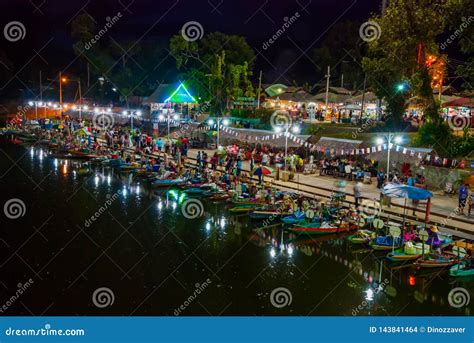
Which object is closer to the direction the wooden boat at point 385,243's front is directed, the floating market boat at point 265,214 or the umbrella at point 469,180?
the floating market boat

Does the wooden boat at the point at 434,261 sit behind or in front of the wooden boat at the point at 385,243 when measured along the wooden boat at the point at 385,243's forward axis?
behind

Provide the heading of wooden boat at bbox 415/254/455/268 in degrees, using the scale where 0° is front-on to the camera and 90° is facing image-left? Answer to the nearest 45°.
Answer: approximately 90°

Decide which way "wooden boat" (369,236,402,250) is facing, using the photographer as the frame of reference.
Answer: facing to the left of the viewer

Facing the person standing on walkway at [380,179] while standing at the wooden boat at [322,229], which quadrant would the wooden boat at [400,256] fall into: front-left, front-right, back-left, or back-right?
back-right

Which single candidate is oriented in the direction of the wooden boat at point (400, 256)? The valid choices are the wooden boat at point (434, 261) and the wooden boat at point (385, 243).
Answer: the wooden boat at point (434, 261)

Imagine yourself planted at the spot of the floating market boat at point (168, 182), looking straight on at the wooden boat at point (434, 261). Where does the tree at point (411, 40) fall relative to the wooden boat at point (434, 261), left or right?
left
